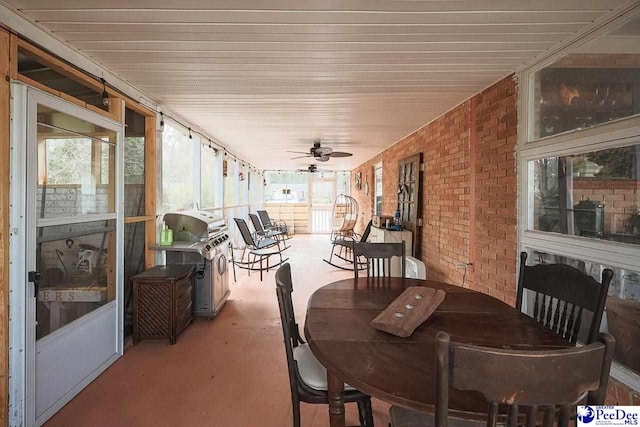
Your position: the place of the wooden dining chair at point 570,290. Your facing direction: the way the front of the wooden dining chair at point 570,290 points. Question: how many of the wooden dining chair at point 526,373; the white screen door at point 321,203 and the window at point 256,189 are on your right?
2

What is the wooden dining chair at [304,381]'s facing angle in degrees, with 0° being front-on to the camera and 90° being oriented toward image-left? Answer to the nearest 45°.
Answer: approximately 270°

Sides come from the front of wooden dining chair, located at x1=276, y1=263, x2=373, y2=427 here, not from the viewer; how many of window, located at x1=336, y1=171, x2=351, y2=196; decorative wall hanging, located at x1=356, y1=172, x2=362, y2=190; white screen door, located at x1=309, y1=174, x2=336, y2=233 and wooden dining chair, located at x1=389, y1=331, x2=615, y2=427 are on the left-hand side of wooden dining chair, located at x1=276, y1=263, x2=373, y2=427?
3

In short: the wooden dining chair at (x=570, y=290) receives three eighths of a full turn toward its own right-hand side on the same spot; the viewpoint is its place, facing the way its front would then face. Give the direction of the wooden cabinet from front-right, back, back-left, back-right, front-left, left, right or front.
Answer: left

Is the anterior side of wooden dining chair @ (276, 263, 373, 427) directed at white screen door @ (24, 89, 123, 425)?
no

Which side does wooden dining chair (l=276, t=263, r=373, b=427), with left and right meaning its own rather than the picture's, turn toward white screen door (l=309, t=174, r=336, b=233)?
left

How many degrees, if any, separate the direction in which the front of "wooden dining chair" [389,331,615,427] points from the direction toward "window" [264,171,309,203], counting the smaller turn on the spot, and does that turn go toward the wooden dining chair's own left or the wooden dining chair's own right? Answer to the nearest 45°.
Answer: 0° — it already faces it

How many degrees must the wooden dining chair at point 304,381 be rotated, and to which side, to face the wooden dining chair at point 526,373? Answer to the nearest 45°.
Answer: approximately 45° to its right

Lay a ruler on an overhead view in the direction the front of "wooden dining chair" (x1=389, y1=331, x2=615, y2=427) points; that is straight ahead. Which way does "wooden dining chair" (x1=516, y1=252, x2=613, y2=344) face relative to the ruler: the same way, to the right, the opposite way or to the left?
to the left

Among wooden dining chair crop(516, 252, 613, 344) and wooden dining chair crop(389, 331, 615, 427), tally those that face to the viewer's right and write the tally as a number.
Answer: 0

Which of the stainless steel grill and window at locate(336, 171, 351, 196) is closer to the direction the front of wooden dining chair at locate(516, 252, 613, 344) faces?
the stainless steel grill

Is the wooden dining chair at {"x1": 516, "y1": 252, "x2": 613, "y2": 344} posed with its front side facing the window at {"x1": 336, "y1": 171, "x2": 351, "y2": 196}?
no

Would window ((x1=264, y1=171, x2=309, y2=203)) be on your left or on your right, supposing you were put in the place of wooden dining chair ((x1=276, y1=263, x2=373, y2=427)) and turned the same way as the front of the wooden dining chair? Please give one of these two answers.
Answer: on your left

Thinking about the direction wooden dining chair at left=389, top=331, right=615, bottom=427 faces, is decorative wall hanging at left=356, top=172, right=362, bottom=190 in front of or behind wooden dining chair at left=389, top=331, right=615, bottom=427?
in front

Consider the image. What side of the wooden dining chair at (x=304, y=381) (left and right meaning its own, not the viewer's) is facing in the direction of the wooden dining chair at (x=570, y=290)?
front

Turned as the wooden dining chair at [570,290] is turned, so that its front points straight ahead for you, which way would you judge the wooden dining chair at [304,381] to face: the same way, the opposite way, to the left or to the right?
the opposite way

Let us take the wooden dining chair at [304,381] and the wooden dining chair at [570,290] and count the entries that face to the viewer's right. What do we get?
1

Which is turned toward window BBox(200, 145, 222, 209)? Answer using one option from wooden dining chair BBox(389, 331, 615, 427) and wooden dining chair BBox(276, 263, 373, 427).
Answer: wooden dining chair BBox(389, 331, 615, 427)
